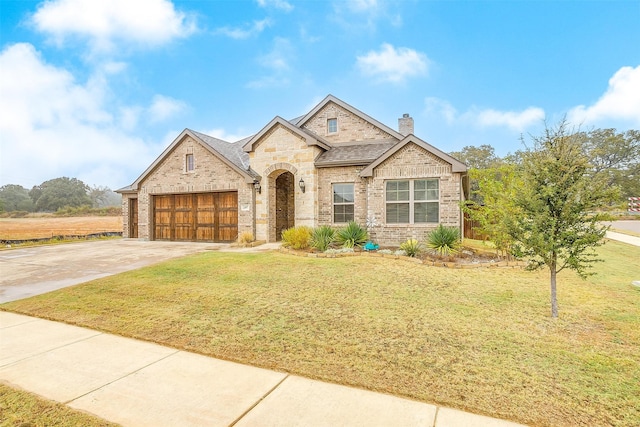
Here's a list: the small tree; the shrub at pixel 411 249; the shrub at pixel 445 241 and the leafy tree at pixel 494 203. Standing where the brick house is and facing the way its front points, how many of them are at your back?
0

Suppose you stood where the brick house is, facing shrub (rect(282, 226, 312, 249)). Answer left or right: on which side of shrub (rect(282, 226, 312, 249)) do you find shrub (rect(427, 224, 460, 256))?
left

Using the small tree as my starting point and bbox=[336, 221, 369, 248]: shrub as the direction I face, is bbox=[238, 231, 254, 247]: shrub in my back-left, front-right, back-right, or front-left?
front-left

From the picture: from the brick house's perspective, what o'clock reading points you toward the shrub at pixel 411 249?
The shrub is roughly at 11 o'clock from the brick house.

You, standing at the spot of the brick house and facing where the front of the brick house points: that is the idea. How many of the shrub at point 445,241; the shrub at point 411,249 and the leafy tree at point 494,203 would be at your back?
0

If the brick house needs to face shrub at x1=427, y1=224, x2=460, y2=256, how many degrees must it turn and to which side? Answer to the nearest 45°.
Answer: approximately 45° to its left

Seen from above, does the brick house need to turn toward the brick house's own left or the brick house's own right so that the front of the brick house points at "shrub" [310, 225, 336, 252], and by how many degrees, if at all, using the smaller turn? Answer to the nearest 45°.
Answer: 0° — it already faces it

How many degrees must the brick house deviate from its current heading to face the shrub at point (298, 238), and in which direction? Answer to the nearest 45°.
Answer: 0° — it already faces it

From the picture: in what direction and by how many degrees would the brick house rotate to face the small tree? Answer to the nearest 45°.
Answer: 0° — it already faces it

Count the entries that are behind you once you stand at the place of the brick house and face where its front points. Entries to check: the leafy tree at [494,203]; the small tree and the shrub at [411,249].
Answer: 0

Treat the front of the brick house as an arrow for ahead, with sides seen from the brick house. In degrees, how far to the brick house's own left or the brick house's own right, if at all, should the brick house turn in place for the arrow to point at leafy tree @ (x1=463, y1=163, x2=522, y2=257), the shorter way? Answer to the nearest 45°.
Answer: approximately 45° to the brick house's own left

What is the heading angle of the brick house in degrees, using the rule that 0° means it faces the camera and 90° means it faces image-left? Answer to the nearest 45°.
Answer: approximately 0°

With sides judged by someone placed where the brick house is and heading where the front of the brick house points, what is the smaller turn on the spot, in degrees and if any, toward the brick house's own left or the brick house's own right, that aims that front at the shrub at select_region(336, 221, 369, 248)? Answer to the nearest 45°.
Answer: approximately 45° to the brick house's own left

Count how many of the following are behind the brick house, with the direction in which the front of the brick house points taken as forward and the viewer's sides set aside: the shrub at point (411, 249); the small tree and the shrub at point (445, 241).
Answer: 0
